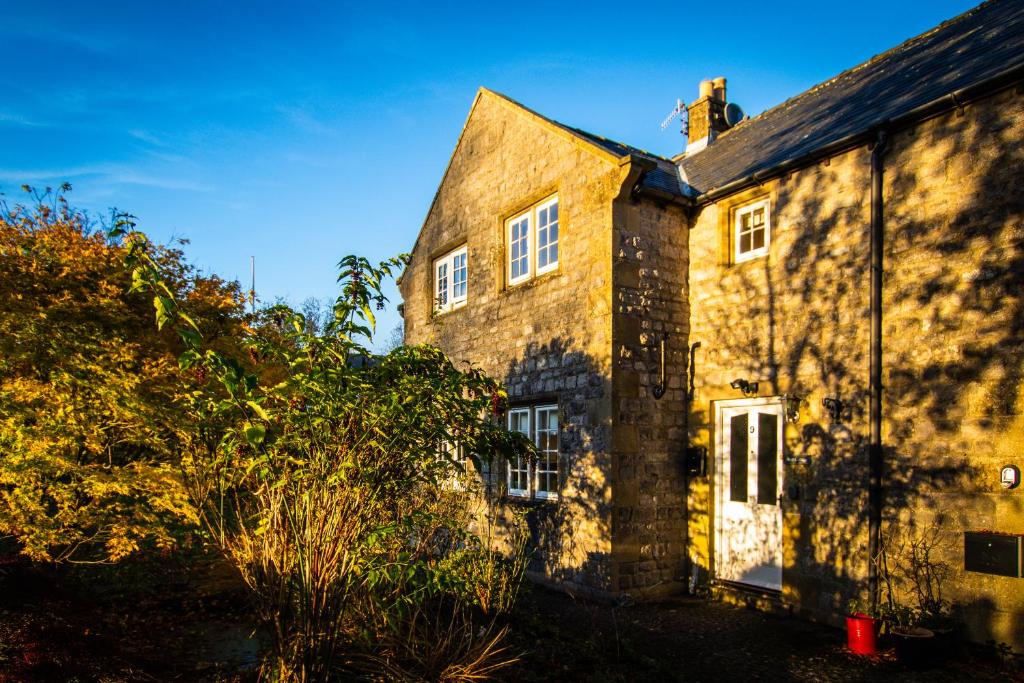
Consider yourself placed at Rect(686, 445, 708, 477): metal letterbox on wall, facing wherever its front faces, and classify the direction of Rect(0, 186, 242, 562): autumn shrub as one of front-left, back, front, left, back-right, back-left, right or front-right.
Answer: front

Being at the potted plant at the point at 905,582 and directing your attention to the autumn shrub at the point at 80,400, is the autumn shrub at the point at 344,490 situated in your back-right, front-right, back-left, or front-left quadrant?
front-left

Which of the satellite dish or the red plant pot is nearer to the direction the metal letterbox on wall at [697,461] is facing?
the red plant pot

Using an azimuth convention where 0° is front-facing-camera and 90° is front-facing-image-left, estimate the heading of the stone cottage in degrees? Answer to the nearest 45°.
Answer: approximately 45°

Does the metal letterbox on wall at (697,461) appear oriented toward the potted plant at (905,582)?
no

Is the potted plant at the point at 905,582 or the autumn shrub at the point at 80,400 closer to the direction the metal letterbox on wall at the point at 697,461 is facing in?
the autumn shrub

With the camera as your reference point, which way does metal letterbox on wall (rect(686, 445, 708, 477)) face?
facing the viewer and to the left of the viewer

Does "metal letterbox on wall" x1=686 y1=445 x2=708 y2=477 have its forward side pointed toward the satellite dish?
no
